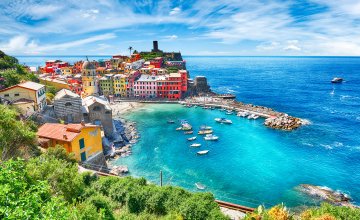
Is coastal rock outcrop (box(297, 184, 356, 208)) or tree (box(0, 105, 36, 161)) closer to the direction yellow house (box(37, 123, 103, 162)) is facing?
the coastal rock outcrop

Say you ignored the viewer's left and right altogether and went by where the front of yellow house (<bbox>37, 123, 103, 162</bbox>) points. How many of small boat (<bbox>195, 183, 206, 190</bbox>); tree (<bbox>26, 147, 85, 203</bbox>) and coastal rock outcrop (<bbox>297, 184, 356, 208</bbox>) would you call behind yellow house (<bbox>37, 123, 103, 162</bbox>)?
0

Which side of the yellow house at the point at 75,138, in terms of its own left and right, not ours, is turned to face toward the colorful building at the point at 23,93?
back

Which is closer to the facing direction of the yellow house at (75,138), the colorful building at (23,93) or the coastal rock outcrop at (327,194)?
the coastal rock outcrop

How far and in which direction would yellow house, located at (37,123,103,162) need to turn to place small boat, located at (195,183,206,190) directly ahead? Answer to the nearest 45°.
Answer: approximately 45° to its left

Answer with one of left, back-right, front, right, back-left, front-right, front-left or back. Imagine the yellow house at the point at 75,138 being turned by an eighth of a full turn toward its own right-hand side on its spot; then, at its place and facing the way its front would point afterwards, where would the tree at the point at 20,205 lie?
front

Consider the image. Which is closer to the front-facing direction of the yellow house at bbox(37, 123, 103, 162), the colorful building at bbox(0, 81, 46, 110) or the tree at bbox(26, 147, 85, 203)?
the tree

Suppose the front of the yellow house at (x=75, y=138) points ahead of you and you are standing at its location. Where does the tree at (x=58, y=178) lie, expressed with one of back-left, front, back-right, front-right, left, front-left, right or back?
front-right

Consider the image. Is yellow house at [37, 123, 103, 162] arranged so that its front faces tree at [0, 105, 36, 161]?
no

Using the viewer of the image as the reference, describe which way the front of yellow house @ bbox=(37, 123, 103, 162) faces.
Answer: facing the viewer and to the right of the viewer

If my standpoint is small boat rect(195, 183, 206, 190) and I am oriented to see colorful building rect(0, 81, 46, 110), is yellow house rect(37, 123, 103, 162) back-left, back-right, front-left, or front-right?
front-left

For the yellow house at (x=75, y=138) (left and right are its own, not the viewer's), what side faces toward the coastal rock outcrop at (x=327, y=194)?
front

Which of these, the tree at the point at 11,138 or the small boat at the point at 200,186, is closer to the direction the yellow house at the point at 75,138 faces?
the small boat
